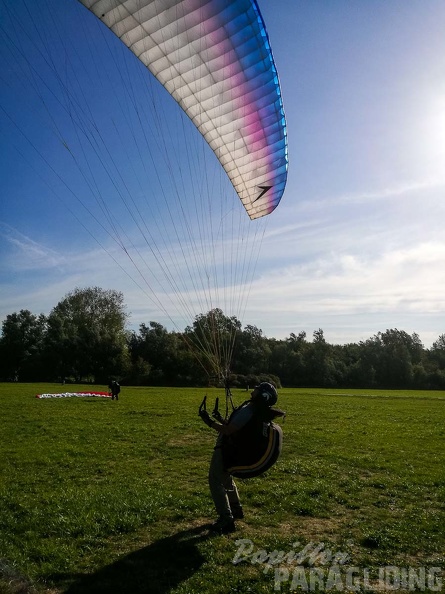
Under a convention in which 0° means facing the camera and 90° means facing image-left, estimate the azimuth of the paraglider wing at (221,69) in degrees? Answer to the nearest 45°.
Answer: approximately 270°
